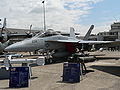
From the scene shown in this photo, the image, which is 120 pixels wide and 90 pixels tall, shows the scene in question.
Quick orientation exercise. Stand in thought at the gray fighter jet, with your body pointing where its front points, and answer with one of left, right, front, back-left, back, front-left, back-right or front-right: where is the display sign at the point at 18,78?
front-left

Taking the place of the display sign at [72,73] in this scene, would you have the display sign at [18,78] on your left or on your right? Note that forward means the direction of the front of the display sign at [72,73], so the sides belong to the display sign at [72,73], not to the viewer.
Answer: on your right

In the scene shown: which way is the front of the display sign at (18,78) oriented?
toward the camera

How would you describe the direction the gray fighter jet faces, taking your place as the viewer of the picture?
facing the viewer and to the left of the viewer

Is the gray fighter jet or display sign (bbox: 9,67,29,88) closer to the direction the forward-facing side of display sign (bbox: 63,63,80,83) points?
the display sign

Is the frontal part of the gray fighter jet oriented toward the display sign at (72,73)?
no

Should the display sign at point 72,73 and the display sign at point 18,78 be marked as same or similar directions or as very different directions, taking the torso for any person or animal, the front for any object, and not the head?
same or similar directions

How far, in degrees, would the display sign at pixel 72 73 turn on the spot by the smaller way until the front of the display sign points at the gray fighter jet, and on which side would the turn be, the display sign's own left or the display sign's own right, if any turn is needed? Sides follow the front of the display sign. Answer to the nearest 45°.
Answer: approximately 180°

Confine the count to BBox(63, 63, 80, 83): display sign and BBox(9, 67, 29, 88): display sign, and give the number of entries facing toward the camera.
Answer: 2

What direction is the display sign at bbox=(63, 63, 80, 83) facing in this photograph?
toward the camera

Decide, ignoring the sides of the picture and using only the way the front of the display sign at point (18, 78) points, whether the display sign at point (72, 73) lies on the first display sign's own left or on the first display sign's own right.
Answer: on the first display sign's own left

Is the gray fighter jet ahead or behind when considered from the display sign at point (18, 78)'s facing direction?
behind
